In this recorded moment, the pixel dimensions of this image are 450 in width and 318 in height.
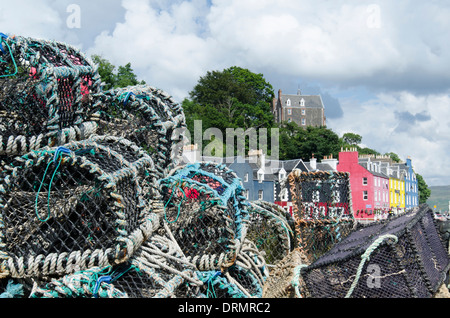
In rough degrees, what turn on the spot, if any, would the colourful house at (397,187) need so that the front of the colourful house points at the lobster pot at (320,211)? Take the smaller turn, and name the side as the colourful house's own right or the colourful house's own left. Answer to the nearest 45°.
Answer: approximately 45° to the colourful house's own right

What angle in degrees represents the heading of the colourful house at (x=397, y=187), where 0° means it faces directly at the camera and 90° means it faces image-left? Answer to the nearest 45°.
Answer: approximately 315°

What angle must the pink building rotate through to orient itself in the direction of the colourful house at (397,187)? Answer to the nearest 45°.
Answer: approximately 135° to its left

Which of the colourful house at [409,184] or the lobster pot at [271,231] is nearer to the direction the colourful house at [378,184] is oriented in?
the lobster pot

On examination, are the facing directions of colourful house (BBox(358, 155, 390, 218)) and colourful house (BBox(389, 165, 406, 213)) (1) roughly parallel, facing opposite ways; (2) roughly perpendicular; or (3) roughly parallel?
roughly parallel

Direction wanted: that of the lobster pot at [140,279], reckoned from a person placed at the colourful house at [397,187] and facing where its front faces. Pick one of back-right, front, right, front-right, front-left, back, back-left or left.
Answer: front-right

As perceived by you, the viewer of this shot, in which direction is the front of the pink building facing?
facing the viewer and to the right of the viewer

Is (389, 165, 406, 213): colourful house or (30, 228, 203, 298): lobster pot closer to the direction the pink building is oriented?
the lobster pot

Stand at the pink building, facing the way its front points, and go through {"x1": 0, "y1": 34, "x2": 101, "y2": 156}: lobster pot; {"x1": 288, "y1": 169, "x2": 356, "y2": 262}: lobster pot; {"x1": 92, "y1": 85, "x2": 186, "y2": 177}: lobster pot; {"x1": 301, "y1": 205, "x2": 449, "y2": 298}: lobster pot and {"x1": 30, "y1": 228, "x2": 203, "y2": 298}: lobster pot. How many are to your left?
0

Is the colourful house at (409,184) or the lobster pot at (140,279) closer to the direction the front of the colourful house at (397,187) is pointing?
the lobster pot

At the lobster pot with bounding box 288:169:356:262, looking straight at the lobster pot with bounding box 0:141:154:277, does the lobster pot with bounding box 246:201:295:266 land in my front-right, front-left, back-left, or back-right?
front-right

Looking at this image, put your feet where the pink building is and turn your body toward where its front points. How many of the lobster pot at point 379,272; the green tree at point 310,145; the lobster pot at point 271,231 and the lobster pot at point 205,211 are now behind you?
1

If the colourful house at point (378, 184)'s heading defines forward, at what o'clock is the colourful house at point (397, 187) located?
the colourful house at point (397, 187) is roughly at 8 o'clock from the colourful house at point (378, 184).

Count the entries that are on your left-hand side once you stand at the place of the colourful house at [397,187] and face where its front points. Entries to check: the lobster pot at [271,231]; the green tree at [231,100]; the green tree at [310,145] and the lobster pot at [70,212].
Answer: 0

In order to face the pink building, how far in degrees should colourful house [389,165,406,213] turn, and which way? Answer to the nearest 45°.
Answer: approximately 45° to its right

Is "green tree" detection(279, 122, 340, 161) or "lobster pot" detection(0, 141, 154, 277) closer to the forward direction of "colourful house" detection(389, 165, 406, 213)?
the lobster pot

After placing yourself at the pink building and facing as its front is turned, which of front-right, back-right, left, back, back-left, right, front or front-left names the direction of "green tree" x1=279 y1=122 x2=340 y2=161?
back

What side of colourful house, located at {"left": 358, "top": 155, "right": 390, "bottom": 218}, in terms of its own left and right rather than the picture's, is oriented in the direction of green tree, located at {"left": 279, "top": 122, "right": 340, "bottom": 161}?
back

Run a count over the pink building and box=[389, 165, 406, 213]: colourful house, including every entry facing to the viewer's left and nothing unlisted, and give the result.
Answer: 0

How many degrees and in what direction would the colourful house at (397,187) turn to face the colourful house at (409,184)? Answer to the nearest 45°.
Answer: approximately 135° to its left

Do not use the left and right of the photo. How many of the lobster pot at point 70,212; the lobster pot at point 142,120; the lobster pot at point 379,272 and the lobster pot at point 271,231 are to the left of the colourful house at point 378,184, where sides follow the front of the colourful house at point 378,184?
0
